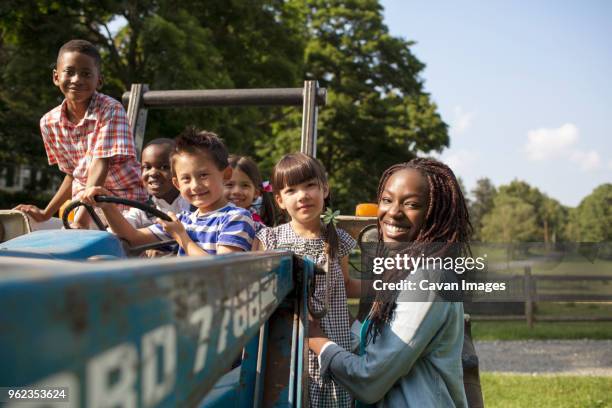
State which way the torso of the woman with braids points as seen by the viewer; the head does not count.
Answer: to the viewer's left

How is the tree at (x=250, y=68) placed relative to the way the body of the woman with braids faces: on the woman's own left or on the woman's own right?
on the woman's own right

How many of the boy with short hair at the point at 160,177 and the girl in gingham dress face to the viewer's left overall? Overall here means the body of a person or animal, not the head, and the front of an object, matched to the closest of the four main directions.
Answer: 0

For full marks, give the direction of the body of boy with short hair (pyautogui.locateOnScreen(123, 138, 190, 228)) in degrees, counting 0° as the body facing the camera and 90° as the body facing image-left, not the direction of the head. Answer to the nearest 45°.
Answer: approximately 0°

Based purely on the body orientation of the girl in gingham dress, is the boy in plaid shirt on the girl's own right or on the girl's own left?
on the girl's own right

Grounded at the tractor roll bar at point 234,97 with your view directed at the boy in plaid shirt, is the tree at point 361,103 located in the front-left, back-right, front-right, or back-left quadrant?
back-right

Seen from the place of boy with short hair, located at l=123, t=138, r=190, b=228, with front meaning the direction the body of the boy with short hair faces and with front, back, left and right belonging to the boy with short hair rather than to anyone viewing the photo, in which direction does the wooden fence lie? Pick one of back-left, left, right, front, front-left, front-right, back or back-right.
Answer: back-left

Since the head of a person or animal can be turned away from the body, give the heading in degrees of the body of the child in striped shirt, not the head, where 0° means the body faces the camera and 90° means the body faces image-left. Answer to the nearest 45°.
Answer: approximately 45°

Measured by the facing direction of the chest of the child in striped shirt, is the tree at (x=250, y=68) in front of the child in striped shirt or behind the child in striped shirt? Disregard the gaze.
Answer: behind

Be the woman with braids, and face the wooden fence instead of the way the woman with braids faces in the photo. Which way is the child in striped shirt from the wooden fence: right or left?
left

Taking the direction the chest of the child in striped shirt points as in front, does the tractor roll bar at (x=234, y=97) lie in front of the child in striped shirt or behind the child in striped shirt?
behind
